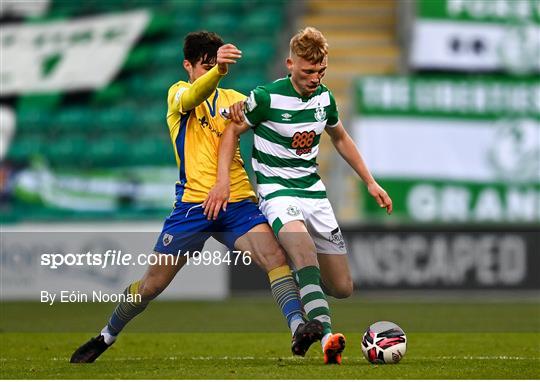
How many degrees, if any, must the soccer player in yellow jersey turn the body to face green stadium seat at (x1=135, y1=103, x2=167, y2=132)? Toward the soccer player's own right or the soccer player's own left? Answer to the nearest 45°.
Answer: approximately 135° to the soccer player's own left

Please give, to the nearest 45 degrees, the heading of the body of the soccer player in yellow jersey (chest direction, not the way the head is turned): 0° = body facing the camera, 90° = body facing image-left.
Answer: approximately 315°

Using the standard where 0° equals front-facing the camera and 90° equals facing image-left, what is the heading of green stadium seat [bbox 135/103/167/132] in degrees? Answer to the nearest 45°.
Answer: approximately 0°

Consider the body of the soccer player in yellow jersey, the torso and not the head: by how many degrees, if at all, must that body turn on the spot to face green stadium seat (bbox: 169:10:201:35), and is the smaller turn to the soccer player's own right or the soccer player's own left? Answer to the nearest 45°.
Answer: approximately 135° to the soccer player's own left

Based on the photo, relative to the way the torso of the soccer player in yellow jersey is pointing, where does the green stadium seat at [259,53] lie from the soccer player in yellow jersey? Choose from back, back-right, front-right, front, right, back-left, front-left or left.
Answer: back-left

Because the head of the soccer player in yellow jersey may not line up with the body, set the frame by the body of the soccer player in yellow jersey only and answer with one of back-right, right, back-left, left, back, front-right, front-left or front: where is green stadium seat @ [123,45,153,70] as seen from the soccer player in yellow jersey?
back-left

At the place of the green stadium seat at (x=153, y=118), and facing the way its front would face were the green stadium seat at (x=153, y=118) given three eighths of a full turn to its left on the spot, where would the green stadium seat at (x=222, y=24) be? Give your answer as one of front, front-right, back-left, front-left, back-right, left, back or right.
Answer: front

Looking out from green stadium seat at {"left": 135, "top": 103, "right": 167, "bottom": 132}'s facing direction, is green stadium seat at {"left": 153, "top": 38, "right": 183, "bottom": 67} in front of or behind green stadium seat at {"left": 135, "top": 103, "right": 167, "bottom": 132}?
behind

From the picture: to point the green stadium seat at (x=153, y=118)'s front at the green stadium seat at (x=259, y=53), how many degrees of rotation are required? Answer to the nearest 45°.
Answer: approximately 90° to its left

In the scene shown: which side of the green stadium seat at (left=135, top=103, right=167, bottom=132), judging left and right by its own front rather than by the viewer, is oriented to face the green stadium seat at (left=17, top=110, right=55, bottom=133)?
right
